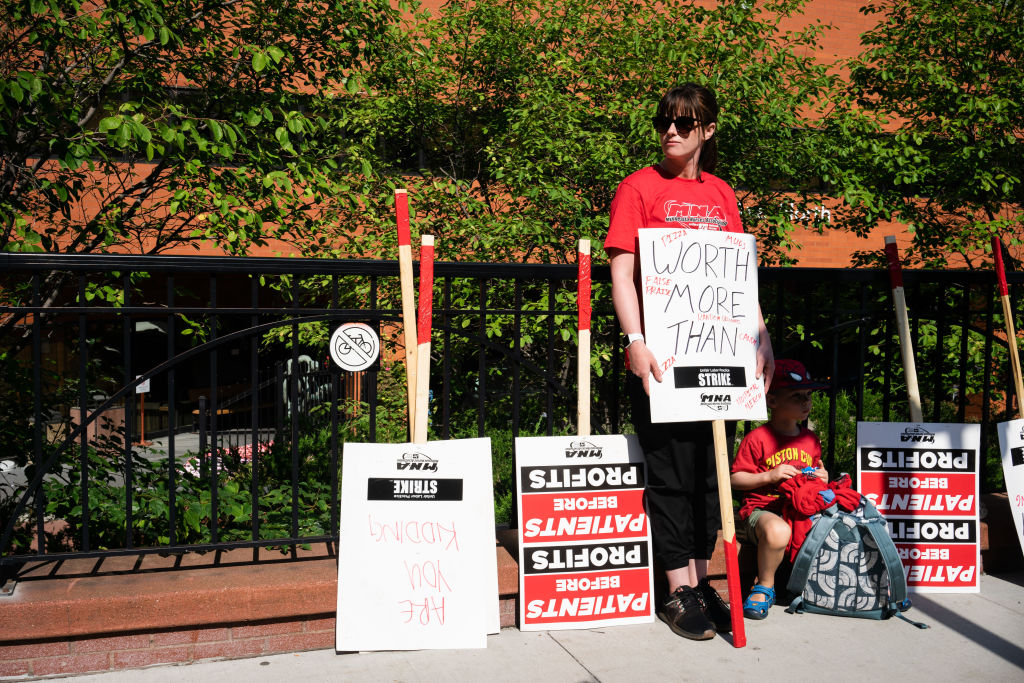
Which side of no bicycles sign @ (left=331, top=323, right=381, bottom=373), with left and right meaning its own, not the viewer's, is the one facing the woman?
left

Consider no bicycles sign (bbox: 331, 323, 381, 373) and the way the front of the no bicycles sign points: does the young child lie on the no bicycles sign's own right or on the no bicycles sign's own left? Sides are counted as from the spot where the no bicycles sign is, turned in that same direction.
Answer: on the no bicycles sign's own left

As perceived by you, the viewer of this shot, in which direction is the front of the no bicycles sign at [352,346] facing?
facing the viewer

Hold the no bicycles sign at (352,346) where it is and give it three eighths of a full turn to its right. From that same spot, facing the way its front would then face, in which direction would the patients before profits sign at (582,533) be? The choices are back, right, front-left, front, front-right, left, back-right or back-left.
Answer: back-right

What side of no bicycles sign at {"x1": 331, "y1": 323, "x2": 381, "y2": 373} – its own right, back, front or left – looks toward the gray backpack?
left

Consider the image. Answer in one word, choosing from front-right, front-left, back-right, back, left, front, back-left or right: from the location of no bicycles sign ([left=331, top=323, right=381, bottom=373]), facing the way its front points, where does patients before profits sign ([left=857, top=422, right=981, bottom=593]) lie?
left

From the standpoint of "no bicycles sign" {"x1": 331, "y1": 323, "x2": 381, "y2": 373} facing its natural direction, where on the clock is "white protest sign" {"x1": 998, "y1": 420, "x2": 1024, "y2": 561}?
The white protest sign is roughly at 9 o'clock from the no bicycles sign.

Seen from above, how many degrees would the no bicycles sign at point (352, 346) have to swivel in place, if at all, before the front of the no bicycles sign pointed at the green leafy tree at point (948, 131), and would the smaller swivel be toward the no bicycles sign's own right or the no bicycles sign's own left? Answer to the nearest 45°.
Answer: approximately 135° to the no bicycles sign's own left

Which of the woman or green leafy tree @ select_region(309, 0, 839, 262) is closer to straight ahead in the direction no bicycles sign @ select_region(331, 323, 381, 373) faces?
the woman
